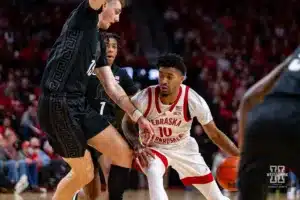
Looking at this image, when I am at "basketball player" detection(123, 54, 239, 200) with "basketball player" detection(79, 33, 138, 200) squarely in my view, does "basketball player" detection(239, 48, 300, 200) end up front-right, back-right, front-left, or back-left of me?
back-left

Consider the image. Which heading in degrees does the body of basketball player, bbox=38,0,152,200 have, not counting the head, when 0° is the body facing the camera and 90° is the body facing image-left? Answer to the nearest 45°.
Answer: approximately 270°

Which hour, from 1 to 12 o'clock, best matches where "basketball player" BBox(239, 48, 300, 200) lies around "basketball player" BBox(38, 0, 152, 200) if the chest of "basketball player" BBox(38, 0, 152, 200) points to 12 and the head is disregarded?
"basketball player" BBox(239, 48, 300, 200) is roughly at 2 o'clock from "basketball player" BBox(38, 0, 152, 200).

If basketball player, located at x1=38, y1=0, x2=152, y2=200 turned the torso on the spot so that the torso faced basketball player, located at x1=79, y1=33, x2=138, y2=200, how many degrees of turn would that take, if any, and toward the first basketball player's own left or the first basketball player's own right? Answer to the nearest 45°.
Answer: approximately 90° to the first basketball player's own left

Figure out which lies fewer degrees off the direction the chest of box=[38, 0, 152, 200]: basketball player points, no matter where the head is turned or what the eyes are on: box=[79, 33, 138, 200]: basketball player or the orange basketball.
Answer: the orange basketball
